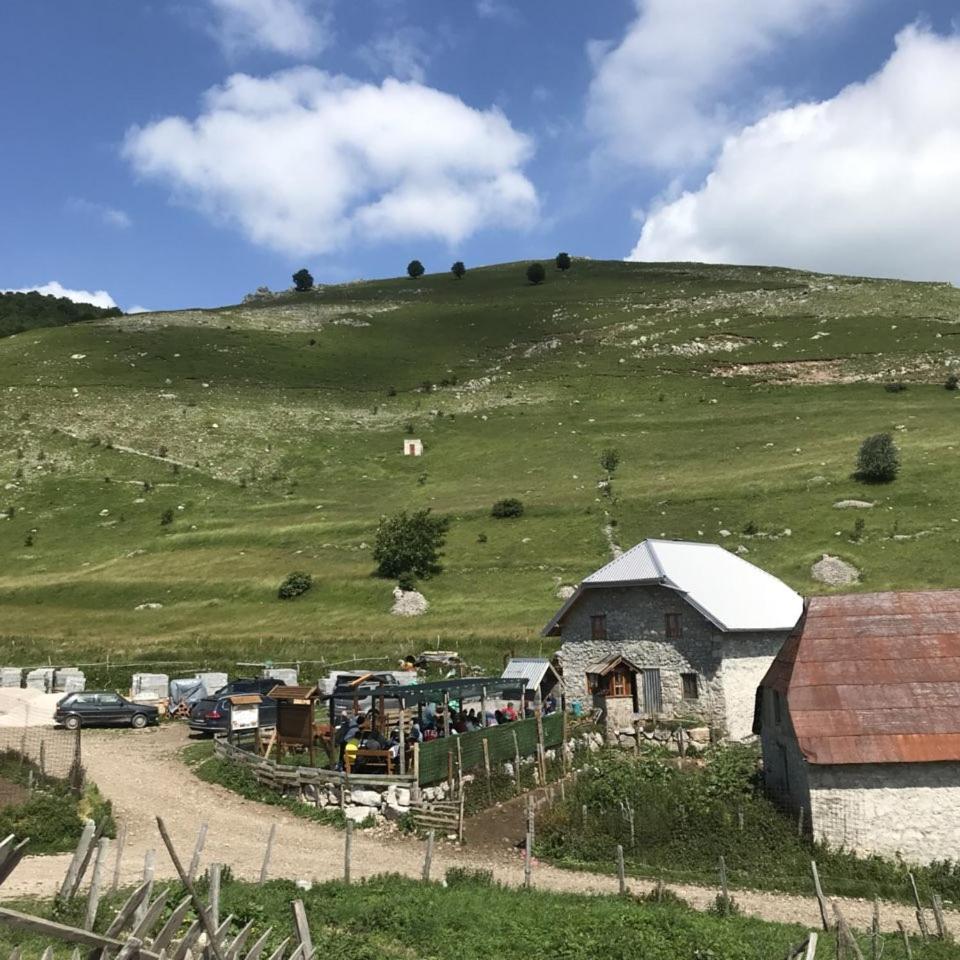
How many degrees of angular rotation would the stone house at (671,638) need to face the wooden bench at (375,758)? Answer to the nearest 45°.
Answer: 0° — it already faces it

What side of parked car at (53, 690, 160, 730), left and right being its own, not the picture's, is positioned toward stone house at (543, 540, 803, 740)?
front

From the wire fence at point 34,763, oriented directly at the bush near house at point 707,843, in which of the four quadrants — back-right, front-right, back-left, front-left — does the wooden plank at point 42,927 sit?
front-right

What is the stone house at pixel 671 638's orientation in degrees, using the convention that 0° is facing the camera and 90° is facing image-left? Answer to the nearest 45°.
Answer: approximately 45°

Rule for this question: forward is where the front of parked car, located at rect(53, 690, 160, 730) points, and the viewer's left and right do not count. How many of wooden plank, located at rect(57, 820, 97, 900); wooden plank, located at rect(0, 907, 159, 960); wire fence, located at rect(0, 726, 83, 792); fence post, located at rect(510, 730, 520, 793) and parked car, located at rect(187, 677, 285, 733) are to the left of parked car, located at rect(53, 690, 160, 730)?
0

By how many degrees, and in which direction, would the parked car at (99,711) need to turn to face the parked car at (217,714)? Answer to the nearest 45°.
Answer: approximately 45° to its right

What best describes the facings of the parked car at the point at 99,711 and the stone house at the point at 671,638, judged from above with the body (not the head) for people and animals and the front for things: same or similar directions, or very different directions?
very different directions

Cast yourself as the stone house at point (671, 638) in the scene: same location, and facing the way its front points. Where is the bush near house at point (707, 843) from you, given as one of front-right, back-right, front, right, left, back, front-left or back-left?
front-left

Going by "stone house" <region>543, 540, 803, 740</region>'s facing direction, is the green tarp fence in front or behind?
in front

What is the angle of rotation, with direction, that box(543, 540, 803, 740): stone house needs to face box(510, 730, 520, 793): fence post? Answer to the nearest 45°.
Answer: approximately 45° to its left

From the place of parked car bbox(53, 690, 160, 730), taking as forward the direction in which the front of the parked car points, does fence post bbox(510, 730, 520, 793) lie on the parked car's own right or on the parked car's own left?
on the parked car's own right
